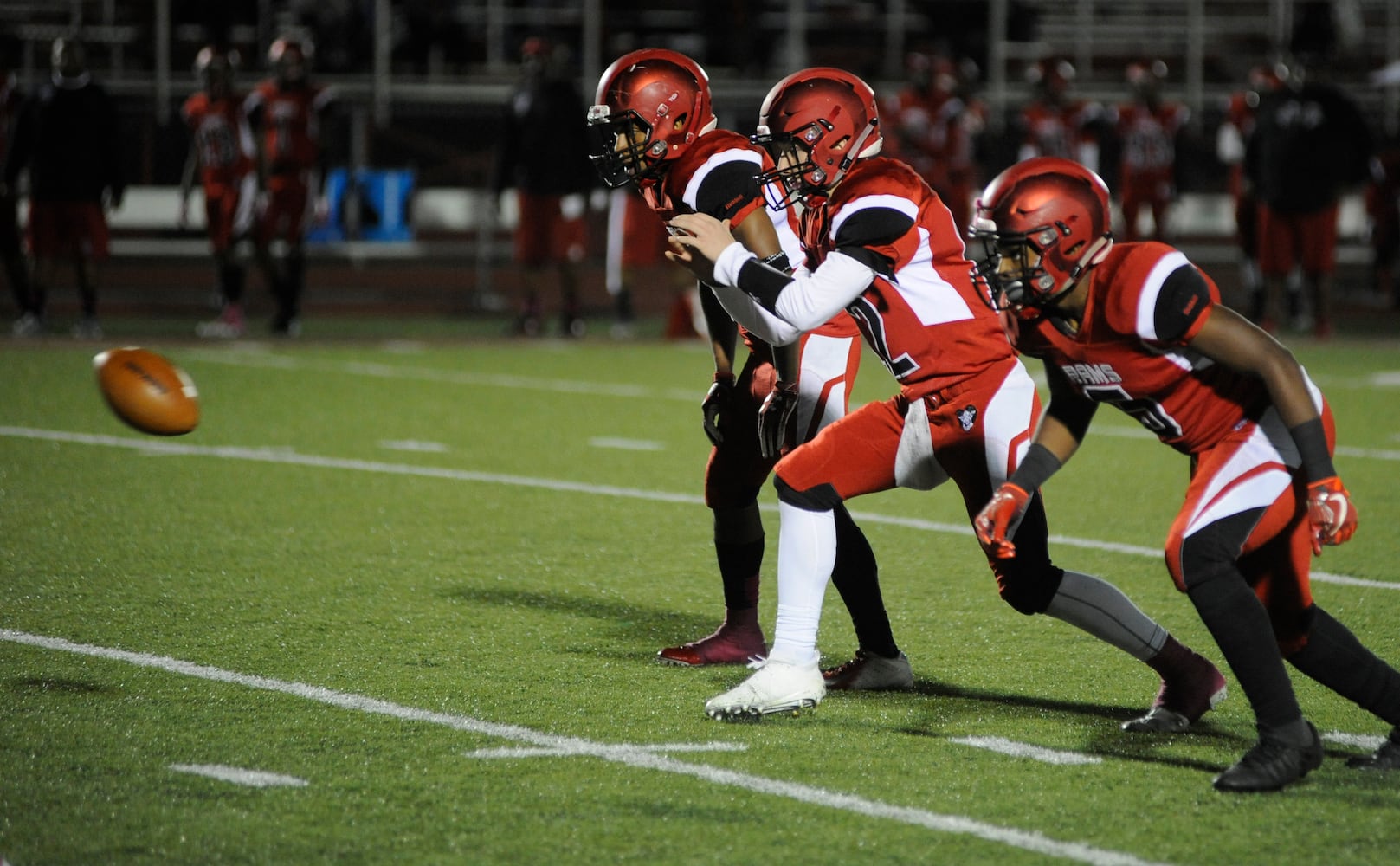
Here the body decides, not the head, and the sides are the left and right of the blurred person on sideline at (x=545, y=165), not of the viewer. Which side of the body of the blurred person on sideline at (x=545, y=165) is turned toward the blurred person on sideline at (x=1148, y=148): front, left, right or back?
left

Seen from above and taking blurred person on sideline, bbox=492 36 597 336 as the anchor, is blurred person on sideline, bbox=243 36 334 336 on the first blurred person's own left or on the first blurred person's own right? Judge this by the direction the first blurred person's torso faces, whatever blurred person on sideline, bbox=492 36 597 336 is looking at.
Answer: on the first blurred person's own right

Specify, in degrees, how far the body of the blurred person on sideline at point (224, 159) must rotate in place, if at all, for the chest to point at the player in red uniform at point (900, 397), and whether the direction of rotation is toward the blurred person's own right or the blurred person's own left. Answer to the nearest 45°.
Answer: approximately 45° to the blurred person's own left

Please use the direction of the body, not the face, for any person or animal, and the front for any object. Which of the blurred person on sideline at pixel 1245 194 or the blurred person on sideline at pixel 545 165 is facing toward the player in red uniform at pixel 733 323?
the blurred person on sideline at pixel 545 165

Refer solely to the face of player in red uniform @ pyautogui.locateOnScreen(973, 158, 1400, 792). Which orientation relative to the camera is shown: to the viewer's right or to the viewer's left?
to the viewer's left

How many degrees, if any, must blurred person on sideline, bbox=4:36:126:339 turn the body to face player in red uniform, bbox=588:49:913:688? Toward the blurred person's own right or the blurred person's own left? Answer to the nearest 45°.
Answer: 0° — they already face them

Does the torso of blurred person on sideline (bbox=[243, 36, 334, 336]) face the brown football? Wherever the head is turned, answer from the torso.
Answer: yes

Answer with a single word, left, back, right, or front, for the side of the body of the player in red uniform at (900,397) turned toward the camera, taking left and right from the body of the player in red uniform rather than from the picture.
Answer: left

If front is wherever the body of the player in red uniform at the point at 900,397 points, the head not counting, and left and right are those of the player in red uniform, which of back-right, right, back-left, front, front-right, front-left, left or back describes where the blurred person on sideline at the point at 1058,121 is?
right

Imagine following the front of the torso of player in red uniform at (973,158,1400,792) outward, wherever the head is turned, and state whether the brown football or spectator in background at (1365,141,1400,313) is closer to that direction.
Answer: the brown football

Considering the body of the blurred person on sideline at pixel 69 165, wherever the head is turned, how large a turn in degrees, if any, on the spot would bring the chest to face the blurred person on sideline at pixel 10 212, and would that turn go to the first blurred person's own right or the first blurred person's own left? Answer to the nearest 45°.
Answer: approximately 135° to the first blurred person's own right
